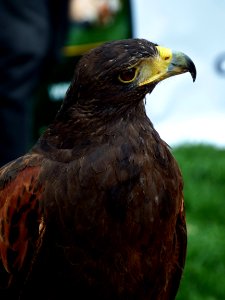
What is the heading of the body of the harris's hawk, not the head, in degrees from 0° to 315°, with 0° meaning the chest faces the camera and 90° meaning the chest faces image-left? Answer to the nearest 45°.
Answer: approximately 315°

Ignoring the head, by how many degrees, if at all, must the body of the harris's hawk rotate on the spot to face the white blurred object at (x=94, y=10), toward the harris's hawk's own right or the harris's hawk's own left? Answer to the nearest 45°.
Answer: approximately 135° to the harris's hawk's own left
